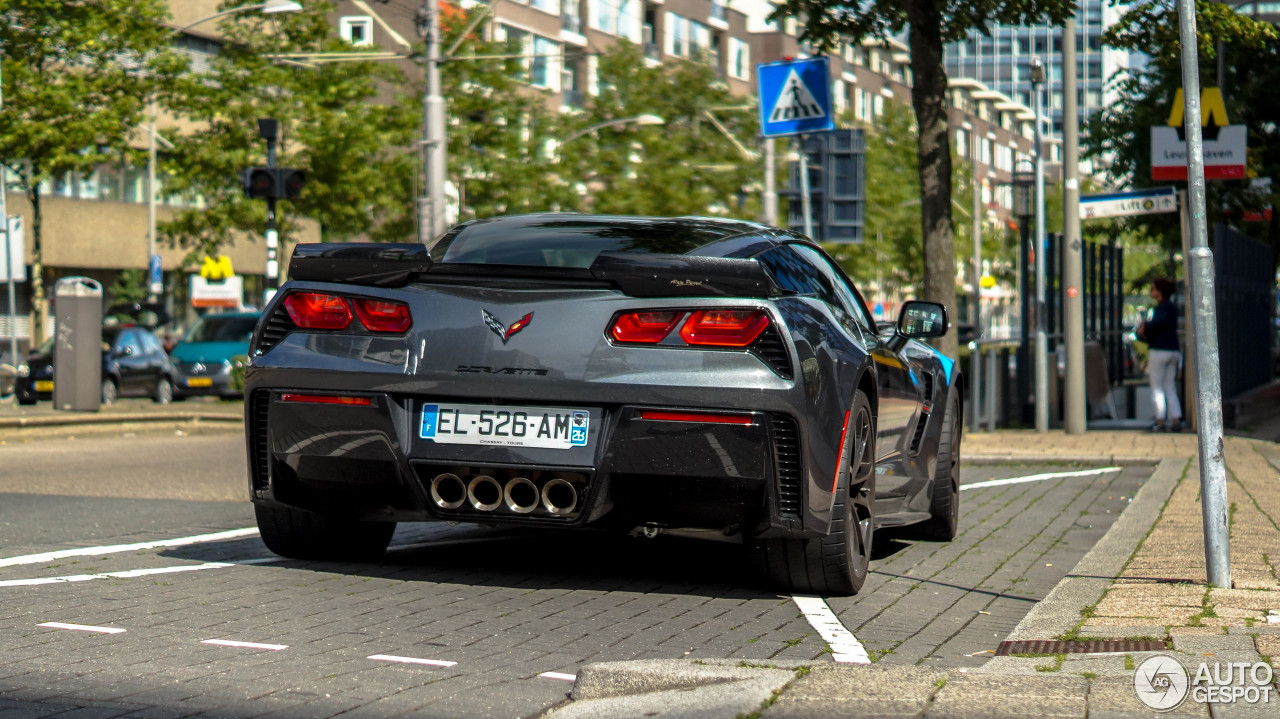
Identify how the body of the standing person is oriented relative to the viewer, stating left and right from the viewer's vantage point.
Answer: facing to the left of the viewer

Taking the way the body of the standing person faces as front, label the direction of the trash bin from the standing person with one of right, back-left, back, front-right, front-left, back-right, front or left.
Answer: front

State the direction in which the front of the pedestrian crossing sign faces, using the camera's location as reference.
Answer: facing the viewer

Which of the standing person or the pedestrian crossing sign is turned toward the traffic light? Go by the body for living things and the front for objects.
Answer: the standing person

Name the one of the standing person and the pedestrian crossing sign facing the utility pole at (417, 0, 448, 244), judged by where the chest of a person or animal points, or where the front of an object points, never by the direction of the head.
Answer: the standing person

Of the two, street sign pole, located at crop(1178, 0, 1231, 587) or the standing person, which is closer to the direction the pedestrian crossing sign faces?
the street sign pole

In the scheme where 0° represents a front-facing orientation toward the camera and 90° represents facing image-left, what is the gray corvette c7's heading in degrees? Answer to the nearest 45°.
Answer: approximately 225°

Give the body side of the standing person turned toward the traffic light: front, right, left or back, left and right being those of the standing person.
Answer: front

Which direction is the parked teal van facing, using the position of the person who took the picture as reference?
facing the viewer and to the left of the viewer

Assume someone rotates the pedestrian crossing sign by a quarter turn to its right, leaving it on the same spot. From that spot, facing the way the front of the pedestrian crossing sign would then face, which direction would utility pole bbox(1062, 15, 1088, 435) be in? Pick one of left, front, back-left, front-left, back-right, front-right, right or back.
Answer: back

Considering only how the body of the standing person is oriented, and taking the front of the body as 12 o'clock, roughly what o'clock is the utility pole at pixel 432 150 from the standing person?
The utility pole is roughly at 12 o'clock from the standing person.
